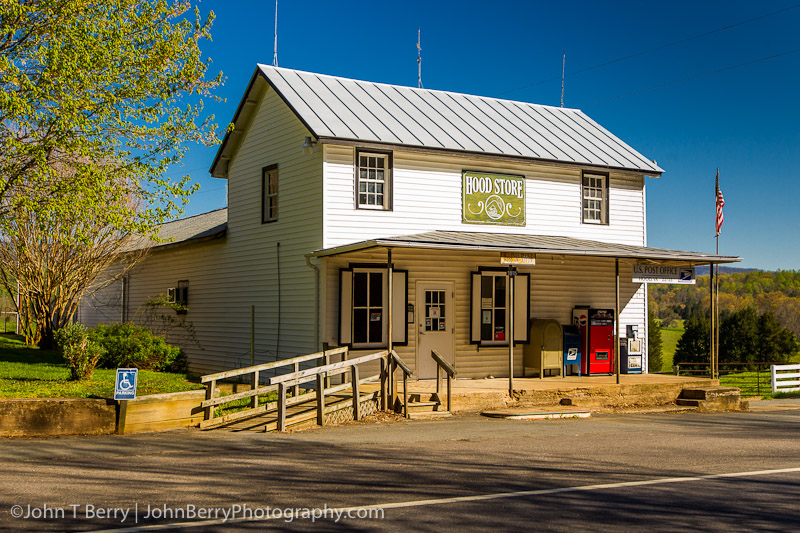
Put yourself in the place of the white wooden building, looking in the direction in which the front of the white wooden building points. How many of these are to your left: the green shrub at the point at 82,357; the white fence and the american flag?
2

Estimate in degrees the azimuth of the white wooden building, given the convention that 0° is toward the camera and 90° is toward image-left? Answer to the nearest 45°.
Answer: approximately 315°

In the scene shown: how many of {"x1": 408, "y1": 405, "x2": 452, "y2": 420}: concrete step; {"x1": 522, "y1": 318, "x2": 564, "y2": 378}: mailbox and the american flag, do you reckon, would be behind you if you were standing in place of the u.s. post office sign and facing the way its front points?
1

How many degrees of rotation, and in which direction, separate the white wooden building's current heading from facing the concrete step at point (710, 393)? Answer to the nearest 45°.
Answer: approximately 45° to its left

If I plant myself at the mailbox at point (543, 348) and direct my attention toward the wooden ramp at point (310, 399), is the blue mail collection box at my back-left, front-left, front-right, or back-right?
back-left

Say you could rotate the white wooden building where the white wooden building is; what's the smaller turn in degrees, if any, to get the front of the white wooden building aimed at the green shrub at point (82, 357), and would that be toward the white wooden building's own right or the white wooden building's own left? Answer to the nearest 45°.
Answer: approximately 90° to the white wooden building's own right

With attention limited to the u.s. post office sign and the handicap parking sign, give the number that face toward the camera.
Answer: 2

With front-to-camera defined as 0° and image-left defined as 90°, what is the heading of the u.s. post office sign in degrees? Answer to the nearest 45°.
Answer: approximately 0°

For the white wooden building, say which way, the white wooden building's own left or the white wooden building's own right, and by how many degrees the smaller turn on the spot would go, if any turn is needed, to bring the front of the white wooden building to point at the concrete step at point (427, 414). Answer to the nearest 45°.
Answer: approximately 45° to the white wooden building's own right

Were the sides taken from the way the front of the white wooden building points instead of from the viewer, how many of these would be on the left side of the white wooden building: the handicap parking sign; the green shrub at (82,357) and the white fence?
1
